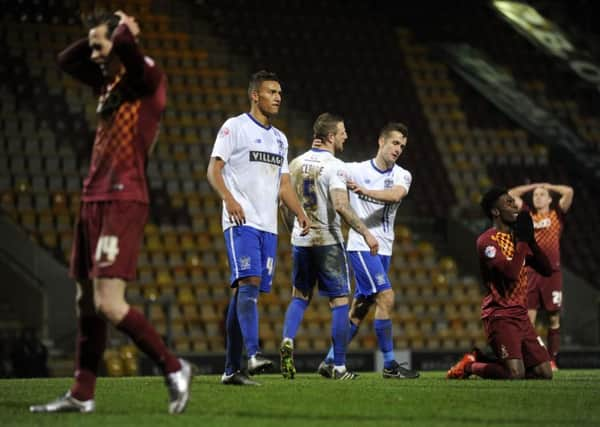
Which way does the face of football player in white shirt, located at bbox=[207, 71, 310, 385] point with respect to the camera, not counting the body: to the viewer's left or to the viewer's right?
to the viewer's right

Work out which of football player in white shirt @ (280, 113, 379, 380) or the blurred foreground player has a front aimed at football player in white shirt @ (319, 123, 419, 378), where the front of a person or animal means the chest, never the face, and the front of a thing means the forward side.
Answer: football player in white shirt @ (280, 113, 379, 380)

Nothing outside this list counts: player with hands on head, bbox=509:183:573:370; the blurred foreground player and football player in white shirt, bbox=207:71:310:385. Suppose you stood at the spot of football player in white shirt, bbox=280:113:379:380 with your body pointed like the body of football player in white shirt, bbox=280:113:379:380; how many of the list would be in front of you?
1

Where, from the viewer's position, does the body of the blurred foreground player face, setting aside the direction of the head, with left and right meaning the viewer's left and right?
facing the viewer and to the left of the viewer

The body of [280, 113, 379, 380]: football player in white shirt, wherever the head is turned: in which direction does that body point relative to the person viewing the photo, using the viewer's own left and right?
facing away from the viewer and to the right of the viewer

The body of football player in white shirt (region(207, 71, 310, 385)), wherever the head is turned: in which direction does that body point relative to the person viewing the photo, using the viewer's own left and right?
facing the viewer and to the right of the viewer

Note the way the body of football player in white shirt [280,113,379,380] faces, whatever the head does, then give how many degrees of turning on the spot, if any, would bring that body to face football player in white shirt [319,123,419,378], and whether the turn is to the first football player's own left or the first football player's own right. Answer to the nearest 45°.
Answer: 0° — they already face them

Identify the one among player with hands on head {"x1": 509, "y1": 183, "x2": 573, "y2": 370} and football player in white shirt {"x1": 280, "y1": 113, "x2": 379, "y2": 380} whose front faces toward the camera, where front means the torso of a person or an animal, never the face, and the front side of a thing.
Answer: the player with hands on head

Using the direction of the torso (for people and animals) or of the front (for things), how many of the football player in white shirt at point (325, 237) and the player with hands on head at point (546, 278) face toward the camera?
1

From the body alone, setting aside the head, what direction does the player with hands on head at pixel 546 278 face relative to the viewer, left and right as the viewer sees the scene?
facing the viewer
